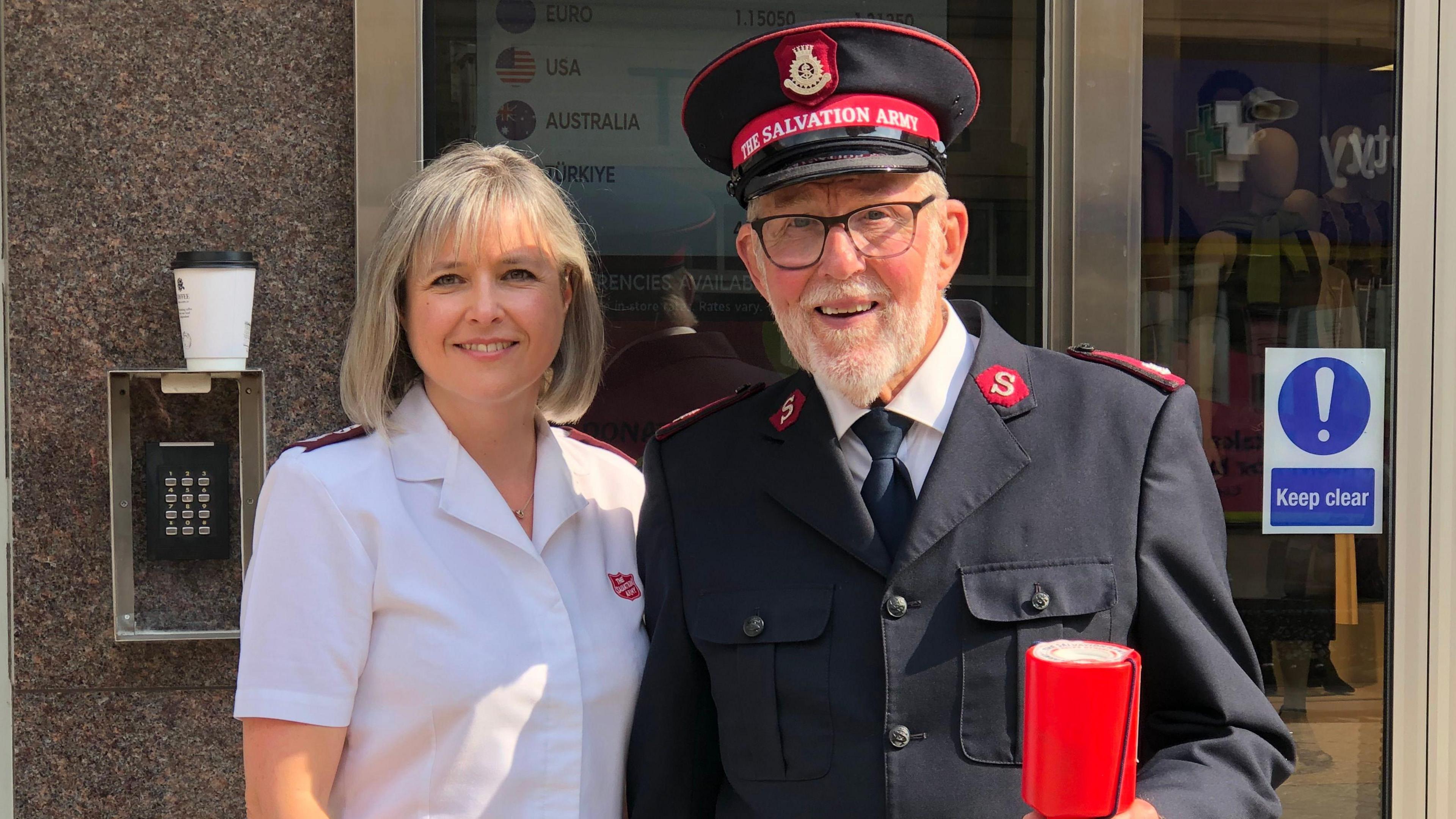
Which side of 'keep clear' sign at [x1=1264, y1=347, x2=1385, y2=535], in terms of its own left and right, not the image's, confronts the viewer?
front

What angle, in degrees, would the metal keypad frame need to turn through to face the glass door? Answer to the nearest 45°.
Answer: approximately 90° to its left

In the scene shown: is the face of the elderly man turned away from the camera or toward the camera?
toward the camera

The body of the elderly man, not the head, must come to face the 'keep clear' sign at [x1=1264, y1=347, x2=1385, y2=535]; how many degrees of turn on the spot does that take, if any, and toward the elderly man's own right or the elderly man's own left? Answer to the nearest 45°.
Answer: approximately 135° to the elderly man's own left

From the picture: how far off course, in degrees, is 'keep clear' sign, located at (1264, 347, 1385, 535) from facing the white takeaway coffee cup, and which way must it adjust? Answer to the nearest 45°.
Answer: approximately 45° to its right

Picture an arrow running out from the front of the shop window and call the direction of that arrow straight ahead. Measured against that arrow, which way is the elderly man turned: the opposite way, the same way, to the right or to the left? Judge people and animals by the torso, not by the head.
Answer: the same way

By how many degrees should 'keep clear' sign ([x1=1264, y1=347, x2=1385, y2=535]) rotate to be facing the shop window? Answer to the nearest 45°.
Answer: approximately 45° to its right

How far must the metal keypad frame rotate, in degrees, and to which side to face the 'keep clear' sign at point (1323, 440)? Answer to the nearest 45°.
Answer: approximately 90° to its left

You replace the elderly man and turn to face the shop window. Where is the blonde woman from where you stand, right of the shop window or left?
left

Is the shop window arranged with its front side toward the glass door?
no

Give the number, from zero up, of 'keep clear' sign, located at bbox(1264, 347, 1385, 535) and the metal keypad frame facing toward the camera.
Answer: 2

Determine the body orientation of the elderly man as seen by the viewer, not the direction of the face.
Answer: toward the camera

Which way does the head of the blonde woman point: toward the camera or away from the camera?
toward the camera

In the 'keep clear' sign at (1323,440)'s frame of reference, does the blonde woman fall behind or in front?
in front

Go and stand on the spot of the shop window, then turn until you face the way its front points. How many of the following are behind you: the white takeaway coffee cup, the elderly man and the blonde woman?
0

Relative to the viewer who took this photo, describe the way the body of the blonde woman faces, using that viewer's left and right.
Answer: facing the viewer and to the right of the viewer

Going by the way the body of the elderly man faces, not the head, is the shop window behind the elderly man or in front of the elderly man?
behind

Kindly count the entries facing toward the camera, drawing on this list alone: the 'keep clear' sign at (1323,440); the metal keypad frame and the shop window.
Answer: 3

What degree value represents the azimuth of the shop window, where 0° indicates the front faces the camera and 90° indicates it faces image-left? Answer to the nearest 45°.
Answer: approximately 0°
